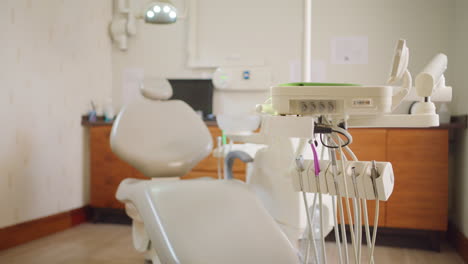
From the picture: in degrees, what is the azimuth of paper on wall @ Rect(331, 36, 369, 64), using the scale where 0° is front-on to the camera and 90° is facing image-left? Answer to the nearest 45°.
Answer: approximately 0°

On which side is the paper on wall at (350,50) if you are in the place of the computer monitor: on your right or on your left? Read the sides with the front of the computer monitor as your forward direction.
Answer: on your left

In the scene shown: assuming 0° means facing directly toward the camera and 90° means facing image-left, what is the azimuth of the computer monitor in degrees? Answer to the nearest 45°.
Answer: approximately 0°

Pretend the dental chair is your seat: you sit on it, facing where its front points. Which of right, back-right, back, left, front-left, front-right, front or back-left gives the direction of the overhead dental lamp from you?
back-left
